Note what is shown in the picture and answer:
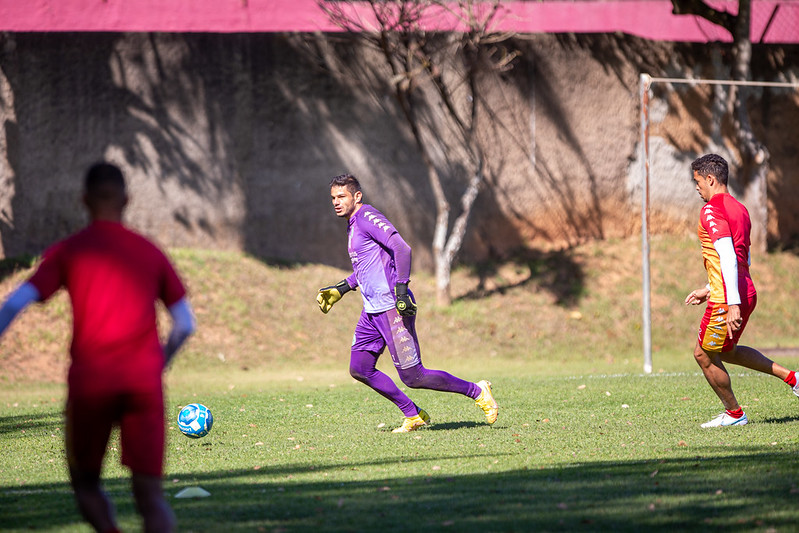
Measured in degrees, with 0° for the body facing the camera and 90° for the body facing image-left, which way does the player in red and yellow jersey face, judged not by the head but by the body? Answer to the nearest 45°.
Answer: approximately 90°

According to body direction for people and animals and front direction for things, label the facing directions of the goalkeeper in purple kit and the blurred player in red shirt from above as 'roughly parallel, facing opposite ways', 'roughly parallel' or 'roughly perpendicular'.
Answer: roughly perpendicular

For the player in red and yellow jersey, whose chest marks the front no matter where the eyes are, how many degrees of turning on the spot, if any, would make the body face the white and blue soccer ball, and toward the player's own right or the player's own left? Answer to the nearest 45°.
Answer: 0° — they already face it

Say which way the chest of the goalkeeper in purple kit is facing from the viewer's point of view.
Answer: to the viewer's left

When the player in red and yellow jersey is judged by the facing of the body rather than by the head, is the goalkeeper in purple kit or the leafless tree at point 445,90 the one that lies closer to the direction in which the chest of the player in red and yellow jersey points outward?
the goalkeeper in purple kit

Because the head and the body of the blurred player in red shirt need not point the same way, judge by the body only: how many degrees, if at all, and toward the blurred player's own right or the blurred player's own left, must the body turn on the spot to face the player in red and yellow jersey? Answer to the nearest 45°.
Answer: approximately 45° to the blurred player's own right

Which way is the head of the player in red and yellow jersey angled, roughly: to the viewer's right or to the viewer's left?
to the viewer's left

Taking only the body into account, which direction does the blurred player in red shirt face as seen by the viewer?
away from the camera

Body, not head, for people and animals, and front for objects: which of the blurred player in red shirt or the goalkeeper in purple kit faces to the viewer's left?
the goalkeeper in purple kit

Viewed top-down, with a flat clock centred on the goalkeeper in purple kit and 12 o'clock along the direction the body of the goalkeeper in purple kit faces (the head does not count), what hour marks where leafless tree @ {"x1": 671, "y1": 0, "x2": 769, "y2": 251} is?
The leafless tree is roughly at 4 o'clock from the goalkeeper in purple kit.

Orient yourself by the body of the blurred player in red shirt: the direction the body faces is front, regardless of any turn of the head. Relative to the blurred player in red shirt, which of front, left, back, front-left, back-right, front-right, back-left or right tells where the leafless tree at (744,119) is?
front-right

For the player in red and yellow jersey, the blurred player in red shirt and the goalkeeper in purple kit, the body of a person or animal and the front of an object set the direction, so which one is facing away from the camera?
the blurred player in red shirt

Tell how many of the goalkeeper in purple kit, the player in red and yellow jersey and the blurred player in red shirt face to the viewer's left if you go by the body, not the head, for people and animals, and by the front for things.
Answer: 2
